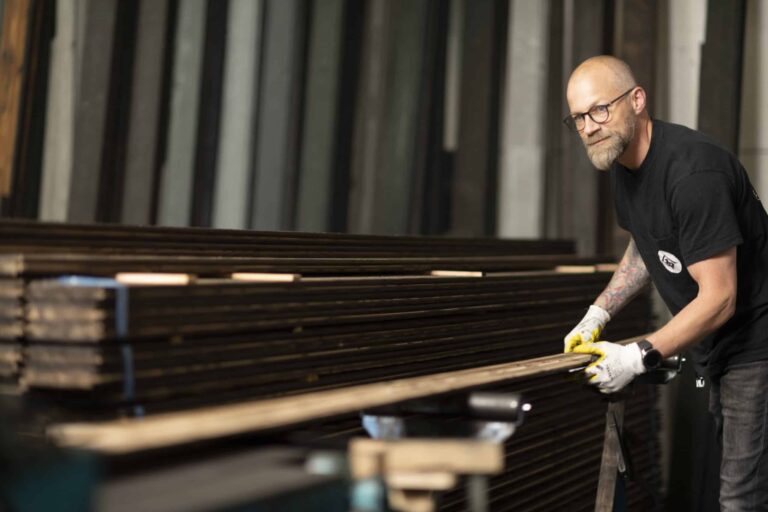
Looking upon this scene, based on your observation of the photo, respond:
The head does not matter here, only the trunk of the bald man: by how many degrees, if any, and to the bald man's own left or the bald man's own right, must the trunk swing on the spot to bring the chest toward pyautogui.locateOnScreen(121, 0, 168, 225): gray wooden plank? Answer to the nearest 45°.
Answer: approximately 90° to the bald man's own right

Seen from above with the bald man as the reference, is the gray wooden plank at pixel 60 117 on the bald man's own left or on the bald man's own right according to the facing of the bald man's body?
on the bald man's own right

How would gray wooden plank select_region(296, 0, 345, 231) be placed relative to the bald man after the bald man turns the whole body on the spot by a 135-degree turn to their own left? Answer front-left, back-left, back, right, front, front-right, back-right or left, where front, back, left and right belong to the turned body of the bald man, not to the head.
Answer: back-left

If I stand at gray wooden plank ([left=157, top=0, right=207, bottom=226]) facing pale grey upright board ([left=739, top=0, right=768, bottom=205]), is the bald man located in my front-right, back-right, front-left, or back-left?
front-right

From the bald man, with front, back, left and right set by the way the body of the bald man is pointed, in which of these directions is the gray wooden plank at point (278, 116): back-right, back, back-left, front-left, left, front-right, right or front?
right

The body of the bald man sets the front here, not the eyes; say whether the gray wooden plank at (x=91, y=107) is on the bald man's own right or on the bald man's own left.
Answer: on the bald man's own right

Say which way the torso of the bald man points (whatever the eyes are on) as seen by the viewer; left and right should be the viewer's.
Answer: facing the viewer and to the left of the viewer

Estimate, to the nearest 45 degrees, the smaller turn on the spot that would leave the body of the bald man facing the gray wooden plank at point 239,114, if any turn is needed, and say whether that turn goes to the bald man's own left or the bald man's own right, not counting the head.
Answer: approximately 90° to the bald man's own right

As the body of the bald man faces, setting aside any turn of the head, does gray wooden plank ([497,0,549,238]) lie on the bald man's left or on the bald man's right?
on the bald man's right
